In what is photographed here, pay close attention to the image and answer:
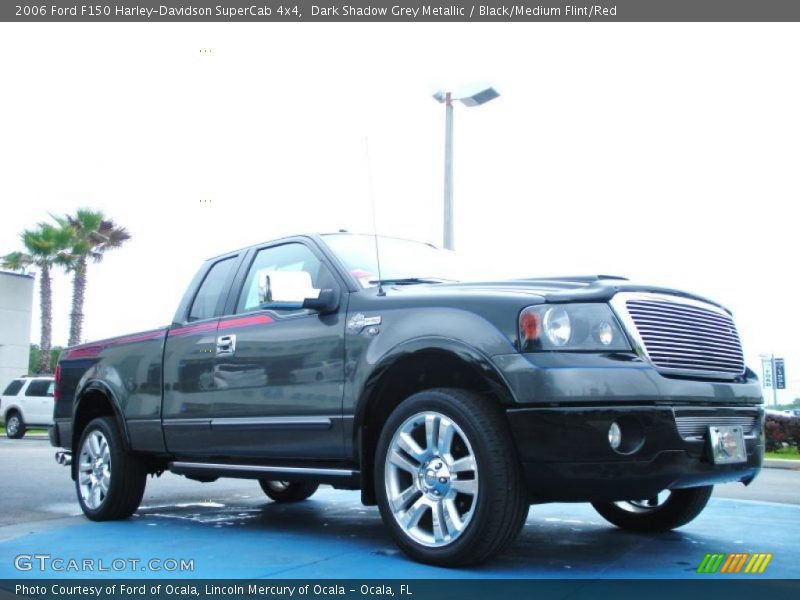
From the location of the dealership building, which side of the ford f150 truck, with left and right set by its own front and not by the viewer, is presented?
back

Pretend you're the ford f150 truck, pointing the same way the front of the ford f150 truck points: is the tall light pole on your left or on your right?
on your left

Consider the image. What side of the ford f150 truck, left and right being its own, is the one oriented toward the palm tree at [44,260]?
back

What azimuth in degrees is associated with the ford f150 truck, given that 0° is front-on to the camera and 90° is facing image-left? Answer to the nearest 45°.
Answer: approximately 315°

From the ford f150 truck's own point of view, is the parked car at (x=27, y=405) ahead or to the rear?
to the rear

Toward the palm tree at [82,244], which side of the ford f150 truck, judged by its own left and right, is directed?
back
